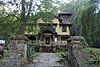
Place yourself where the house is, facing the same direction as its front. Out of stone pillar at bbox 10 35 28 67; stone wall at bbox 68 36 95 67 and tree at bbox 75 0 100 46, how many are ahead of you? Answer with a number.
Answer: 3

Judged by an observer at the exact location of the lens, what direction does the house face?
facing the viewer

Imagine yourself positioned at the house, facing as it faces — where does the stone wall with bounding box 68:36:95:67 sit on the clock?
The stone wall is roughly at 12 o'clock from the house.

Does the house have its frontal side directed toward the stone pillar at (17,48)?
yes

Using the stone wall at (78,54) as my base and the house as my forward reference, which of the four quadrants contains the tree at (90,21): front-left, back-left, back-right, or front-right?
front-right

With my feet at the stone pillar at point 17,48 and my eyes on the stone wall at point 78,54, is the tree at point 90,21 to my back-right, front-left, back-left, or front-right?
front-left

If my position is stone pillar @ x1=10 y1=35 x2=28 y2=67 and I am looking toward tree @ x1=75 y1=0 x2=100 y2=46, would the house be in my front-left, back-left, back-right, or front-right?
front-left
